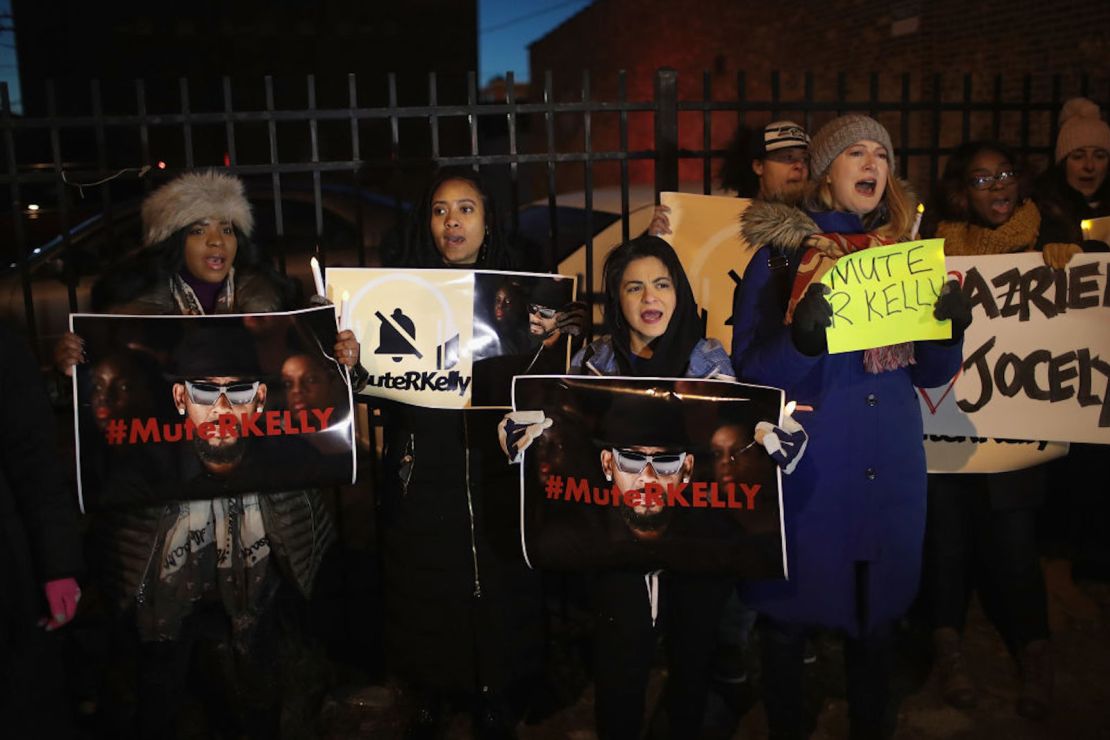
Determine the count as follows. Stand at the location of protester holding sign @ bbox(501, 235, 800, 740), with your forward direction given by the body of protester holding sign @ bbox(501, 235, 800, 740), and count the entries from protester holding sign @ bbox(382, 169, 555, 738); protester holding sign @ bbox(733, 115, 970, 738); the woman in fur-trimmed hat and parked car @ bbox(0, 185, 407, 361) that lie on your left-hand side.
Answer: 1

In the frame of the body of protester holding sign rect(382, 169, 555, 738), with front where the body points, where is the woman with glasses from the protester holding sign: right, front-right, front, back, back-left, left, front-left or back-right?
left

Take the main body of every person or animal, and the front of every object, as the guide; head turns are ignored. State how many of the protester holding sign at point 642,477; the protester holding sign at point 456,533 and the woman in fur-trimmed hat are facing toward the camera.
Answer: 3

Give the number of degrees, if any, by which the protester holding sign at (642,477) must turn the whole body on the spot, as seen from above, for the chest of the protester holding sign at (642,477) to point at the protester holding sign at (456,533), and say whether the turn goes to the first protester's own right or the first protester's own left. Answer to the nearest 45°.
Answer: approximately 90° to the first protester's own right

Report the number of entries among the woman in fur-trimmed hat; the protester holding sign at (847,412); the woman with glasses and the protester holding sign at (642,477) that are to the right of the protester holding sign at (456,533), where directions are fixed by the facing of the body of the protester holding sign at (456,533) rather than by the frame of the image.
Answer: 1

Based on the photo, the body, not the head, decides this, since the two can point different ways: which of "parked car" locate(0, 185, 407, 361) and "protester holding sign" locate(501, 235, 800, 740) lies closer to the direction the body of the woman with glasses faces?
the protester holding sign

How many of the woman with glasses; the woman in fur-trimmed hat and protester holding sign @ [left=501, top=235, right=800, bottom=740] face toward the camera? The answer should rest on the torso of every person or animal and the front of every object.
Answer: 3

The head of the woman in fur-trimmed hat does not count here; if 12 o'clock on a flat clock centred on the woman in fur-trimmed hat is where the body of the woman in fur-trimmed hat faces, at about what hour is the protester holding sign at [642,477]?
The protester holding sign is roughly at 10 o'clock from the woman in fur-trimmed hat.

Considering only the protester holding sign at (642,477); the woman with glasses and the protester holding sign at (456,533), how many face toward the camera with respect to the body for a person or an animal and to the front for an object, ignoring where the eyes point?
3

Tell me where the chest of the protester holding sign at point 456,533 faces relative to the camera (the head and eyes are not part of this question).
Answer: toward the camera

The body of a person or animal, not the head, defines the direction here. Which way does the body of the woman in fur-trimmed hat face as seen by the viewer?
toward the camera
